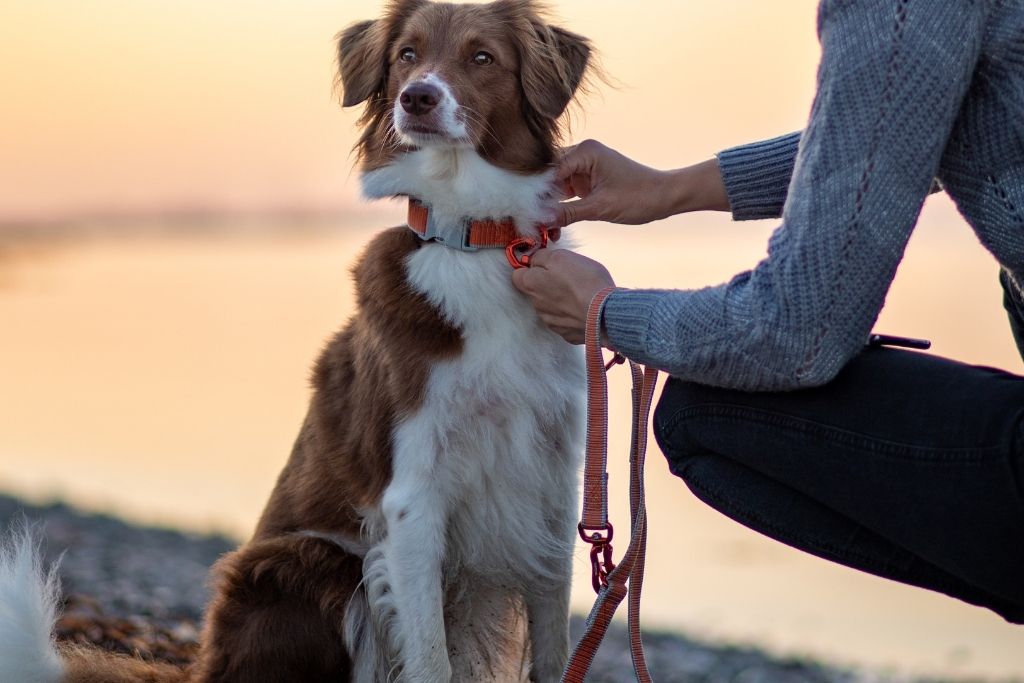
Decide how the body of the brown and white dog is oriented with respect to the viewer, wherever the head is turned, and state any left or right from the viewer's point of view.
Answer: facing the viewer and to the right of the viewer
